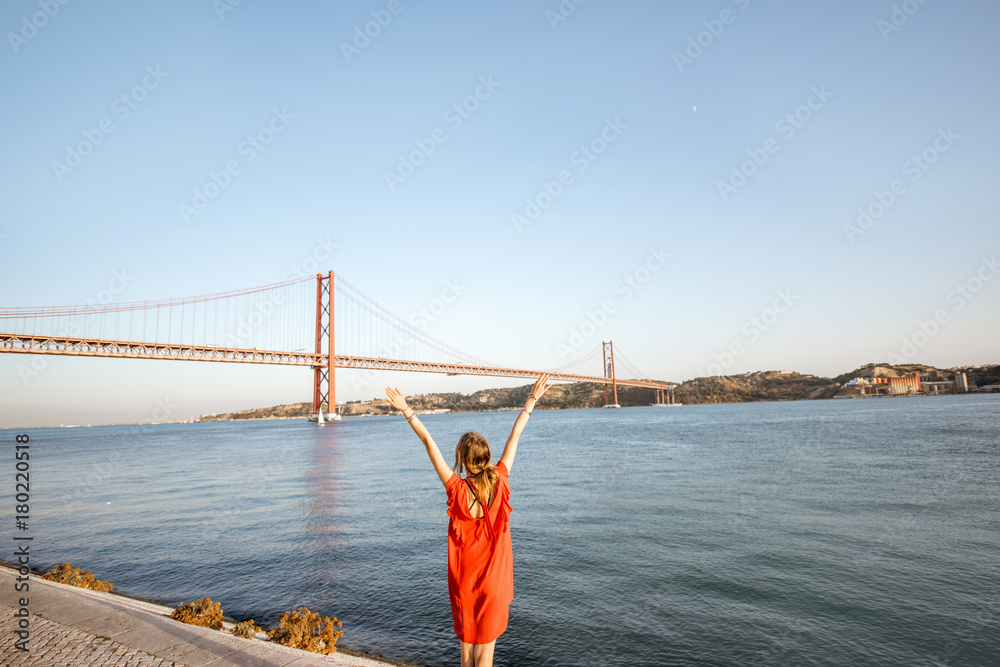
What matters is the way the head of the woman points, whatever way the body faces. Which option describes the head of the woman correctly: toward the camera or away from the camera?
away from the camera

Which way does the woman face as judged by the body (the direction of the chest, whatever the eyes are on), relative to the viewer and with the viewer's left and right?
facing away from the viewer
